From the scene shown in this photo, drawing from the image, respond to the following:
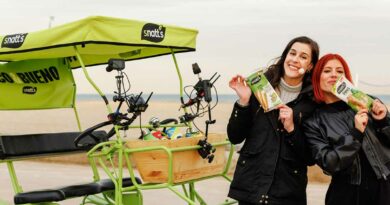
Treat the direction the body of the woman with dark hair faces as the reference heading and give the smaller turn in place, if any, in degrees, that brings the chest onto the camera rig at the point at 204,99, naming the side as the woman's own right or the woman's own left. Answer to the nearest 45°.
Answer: approximately 135° to the woman's own right

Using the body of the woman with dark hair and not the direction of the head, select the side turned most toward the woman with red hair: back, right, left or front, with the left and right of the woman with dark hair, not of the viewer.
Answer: left

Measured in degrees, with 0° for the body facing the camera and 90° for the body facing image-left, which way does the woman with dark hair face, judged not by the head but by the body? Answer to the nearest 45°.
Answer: approximately 0°
